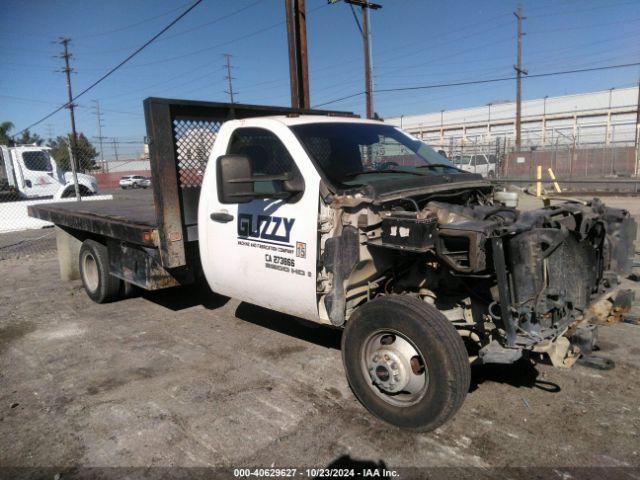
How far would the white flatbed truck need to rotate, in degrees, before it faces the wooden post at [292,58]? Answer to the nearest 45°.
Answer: approximately 135° to its left

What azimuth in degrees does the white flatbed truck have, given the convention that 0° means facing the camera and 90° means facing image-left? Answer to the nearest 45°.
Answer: approximately 315°

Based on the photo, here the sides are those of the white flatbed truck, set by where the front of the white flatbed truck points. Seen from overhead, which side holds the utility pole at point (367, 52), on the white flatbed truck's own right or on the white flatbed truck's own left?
on the white flatbed truck's own left

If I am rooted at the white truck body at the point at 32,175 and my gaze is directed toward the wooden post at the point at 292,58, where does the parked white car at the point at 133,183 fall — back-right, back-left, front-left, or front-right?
back-left

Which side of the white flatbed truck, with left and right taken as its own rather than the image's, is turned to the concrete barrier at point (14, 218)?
back

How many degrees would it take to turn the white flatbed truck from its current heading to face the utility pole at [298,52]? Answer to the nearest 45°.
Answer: approximately 135° to its left

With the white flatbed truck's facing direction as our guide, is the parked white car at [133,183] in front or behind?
behind

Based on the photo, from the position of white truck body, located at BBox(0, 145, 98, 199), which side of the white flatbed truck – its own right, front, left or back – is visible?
back
